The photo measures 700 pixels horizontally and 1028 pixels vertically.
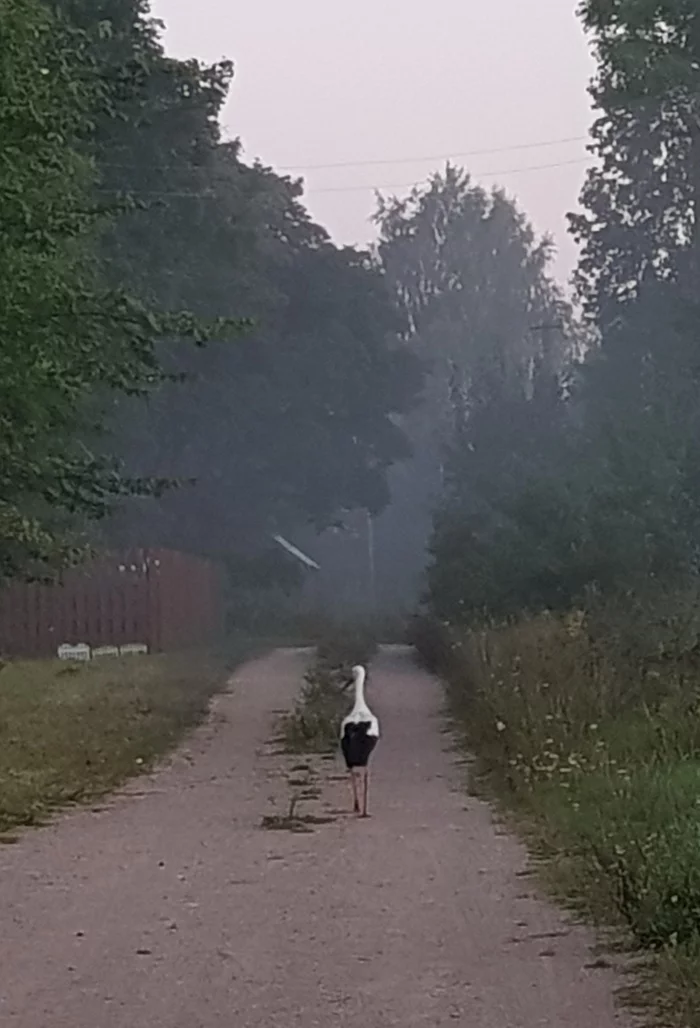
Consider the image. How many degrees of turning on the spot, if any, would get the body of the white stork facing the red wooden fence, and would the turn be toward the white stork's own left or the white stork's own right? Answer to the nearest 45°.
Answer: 0° — it already faces it

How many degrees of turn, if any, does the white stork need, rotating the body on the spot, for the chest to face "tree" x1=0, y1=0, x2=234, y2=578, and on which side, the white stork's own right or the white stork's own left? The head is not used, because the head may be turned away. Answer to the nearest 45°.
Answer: approximately 45° to the white stork's own left

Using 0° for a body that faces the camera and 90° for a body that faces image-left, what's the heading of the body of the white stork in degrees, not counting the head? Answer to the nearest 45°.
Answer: approximately 180°

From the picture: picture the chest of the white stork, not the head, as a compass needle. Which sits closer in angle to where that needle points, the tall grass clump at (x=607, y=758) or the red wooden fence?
the red wooden fence

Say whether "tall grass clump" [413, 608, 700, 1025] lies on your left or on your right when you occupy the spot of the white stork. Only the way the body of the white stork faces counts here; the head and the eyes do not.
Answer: on your right

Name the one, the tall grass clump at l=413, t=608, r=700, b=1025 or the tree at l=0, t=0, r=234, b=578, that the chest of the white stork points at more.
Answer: the tree
